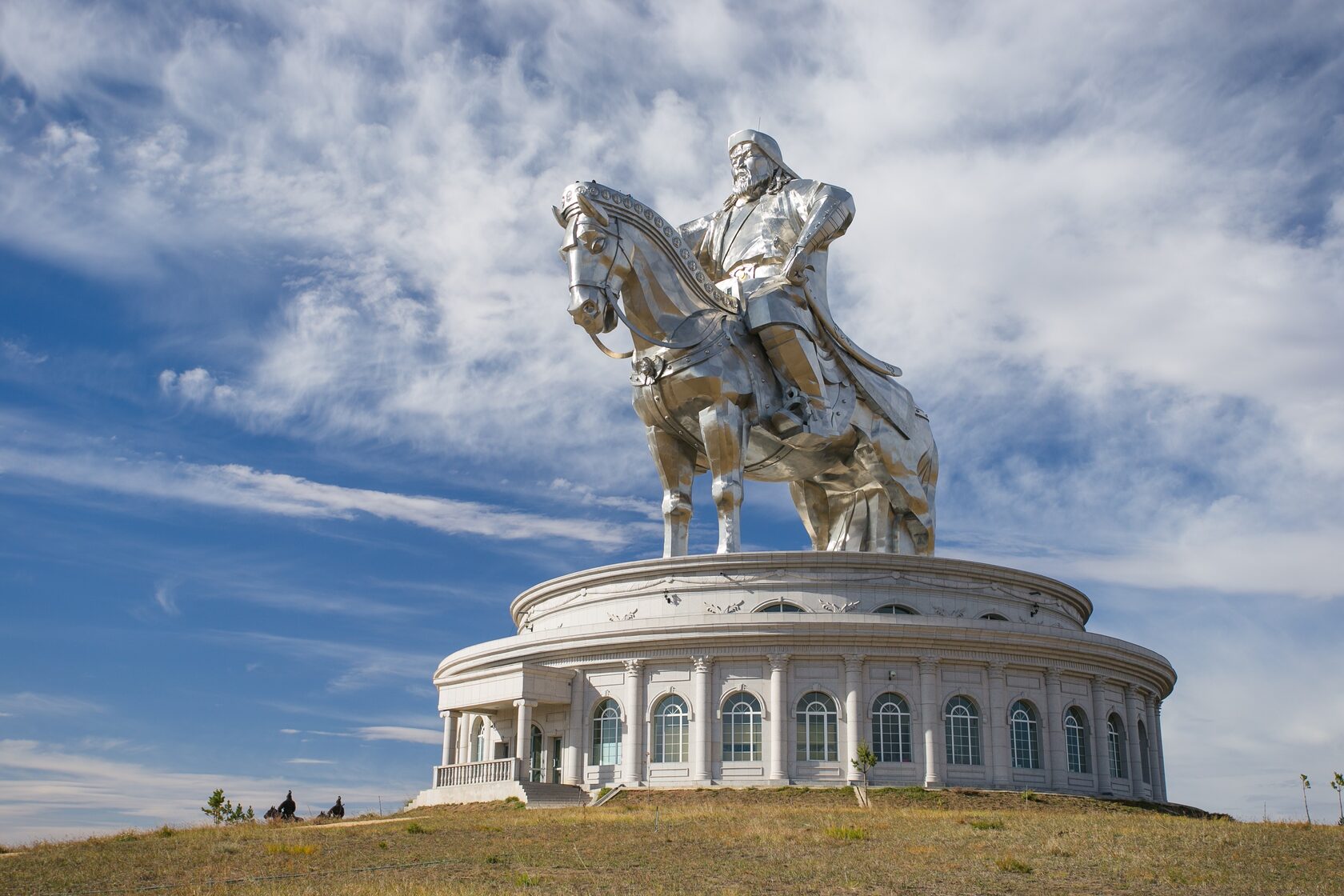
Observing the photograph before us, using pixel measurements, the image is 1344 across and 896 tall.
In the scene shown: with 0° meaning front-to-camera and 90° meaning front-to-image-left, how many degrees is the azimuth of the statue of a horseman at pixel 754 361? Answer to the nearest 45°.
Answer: approximately 45°

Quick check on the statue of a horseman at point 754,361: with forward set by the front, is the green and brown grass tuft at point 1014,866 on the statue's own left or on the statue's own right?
on the statue's own left

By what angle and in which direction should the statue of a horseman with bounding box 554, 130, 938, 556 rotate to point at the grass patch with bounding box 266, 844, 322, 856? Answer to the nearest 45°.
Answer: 0° — it already faces it
